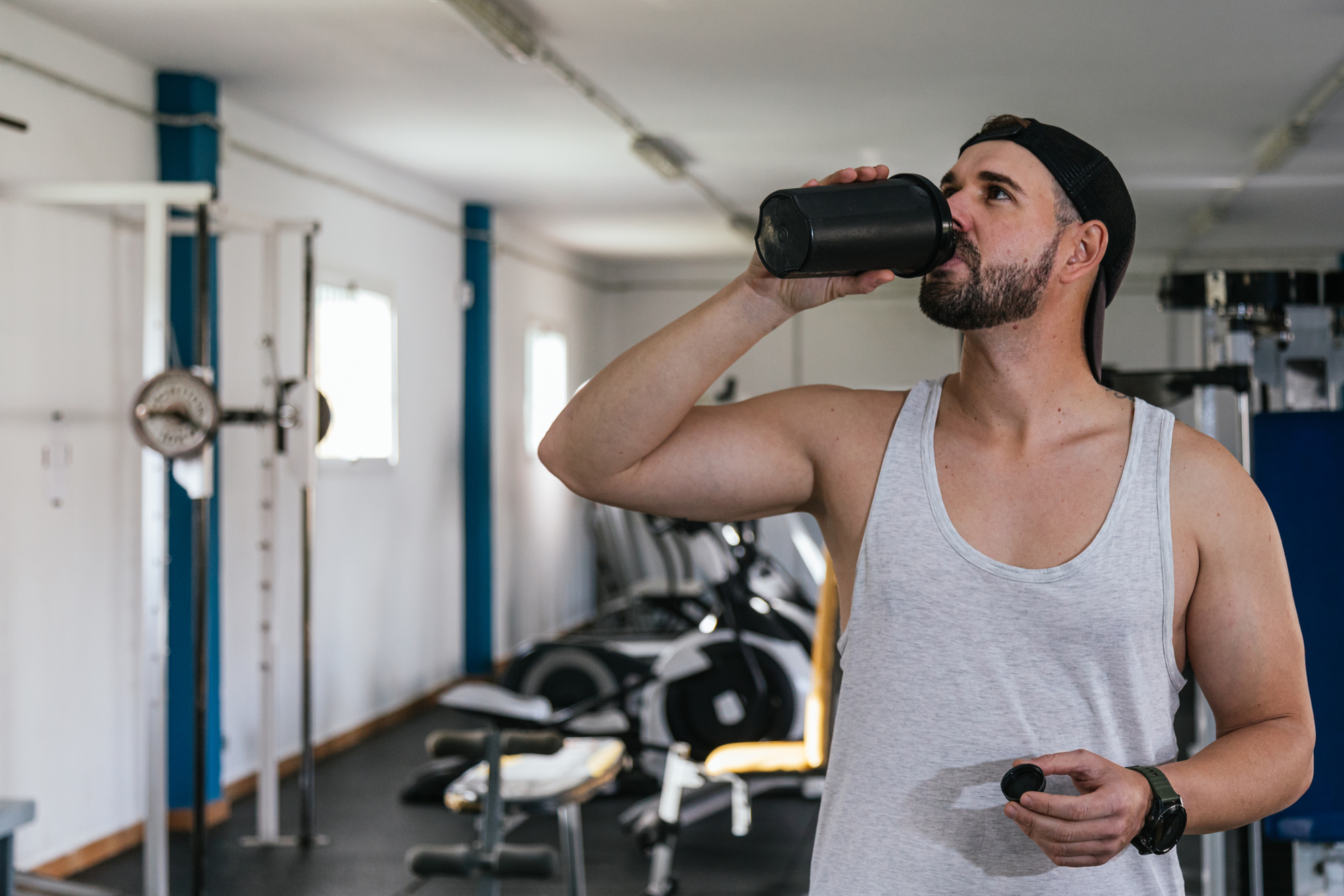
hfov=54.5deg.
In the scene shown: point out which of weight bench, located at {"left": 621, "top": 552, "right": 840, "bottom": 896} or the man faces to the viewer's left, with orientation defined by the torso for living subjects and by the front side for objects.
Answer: the weight bench

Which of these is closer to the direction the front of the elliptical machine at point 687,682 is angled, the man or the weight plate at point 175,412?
the man

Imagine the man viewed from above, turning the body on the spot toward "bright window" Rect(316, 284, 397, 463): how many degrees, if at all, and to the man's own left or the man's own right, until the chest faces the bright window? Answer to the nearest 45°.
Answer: approximately 135° to the man's own right

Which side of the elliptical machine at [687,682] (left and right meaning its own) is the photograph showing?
right

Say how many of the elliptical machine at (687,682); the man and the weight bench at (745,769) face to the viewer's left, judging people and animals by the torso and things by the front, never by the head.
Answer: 1

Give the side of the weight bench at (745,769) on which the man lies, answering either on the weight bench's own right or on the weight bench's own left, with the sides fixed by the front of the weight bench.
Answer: on the weight bench's own left

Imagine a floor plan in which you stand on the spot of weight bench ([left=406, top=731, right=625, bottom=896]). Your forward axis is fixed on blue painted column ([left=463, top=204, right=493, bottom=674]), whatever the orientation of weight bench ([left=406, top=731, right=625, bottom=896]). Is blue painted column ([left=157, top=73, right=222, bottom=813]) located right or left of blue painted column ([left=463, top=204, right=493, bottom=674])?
left

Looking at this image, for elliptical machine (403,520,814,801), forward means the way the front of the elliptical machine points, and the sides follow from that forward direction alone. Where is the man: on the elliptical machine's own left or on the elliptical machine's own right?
on the elliptical machine's own right

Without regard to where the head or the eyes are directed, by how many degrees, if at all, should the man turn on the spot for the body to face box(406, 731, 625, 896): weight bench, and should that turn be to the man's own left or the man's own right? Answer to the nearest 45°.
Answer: approximately 135° to the man's own right

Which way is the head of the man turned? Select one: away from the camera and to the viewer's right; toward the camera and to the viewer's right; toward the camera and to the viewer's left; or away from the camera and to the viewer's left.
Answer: toward the camera and to the viewer's left

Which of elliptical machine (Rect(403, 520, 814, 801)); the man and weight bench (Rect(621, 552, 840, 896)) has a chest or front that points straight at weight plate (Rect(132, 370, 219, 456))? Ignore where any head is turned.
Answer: the weight bench

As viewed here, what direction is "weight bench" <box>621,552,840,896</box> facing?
to the viewer's left
